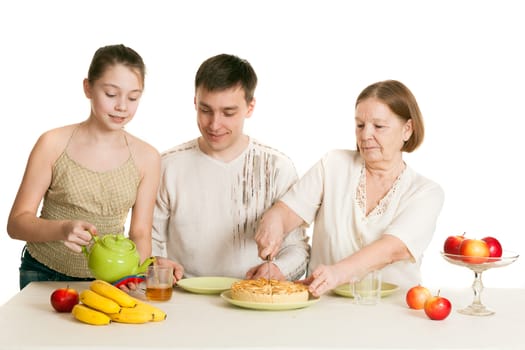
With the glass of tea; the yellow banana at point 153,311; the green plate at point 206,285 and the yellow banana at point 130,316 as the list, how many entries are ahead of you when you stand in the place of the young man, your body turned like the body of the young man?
4

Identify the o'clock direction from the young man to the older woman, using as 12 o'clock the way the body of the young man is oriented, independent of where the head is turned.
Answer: The older woman is roughly at 10 o'clock from the young man.

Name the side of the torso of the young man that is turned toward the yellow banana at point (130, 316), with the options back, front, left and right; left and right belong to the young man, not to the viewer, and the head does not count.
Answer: front

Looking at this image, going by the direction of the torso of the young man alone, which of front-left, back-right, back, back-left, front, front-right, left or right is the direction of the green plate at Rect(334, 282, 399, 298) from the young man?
front-left

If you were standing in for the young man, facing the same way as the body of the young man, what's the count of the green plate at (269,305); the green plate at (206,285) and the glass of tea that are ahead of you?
3

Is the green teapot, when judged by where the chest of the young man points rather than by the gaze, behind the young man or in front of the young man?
in front

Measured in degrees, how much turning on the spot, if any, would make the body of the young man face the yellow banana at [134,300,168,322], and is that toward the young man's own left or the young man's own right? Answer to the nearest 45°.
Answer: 0° — they already face it

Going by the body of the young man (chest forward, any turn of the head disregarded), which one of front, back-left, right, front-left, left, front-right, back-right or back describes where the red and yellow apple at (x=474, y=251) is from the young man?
front-left

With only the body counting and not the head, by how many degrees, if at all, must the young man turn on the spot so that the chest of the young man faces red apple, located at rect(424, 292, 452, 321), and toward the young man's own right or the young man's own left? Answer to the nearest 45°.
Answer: approximately 45° to the young man's own left

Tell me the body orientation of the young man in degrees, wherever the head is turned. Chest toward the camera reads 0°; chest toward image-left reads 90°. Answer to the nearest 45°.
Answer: approximately 0°

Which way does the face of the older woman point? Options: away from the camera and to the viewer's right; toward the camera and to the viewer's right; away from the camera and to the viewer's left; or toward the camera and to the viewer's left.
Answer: toward the camera and to the viewer's left

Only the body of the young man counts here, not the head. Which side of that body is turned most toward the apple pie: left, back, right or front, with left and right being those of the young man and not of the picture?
front

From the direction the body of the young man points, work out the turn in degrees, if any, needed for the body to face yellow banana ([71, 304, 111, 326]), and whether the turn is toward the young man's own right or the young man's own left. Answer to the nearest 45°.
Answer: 0° — they already face it
